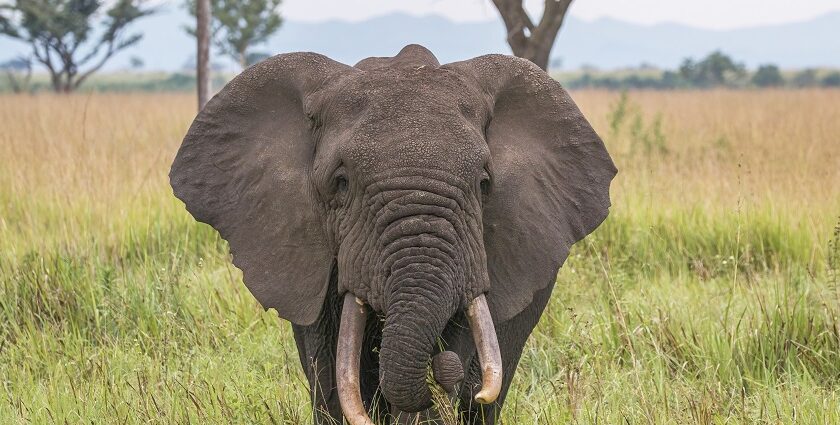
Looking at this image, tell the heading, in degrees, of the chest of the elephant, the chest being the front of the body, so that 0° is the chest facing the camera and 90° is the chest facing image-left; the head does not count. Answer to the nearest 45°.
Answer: approximately 0°
